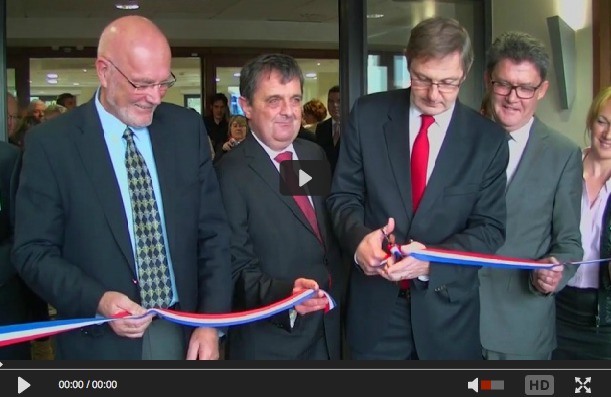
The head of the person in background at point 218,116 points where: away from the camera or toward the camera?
toward the camera

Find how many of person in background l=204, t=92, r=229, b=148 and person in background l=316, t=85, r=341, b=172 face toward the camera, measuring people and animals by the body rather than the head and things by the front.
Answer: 2

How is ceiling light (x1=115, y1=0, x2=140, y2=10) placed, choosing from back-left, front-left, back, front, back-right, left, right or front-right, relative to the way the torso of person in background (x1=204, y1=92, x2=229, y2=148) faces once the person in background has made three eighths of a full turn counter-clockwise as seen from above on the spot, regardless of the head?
back

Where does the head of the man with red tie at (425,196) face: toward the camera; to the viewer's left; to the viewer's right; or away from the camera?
toward the camera

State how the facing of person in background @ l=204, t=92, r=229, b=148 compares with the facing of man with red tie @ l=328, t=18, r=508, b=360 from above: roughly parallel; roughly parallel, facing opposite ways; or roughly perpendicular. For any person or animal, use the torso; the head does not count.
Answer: roughly parallel

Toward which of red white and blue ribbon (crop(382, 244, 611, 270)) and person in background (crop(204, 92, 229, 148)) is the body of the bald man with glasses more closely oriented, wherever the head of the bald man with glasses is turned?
the red white and blue ribbon

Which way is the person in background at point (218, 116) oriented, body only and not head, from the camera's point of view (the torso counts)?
toward the camera

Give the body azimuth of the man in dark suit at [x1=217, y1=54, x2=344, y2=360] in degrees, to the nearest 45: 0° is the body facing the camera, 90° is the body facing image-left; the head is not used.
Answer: approximately 315°

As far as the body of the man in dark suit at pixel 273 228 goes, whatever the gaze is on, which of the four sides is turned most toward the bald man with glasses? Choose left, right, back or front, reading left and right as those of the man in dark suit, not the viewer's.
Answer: right

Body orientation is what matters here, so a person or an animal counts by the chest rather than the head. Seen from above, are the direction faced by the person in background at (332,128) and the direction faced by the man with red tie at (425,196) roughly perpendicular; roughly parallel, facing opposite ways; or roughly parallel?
roughly parallel

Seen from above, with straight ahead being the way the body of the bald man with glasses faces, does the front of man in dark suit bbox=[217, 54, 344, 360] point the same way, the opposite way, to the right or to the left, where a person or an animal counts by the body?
the same way

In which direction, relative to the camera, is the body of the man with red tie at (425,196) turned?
toward the camera

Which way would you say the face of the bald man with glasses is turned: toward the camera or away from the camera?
toward the camera

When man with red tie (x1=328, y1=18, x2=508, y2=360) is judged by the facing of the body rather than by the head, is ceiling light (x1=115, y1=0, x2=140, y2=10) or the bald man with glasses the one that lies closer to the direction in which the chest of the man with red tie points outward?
the bald man with glasses

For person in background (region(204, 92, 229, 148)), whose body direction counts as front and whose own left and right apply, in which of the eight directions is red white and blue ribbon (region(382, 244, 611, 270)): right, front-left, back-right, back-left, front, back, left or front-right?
front

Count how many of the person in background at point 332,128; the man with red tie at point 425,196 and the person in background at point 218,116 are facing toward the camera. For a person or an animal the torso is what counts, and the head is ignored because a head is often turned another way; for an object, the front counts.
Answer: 3

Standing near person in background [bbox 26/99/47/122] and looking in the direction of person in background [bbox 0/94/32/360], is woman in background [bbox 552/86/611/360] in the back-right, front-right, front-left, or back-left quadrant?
front-left
